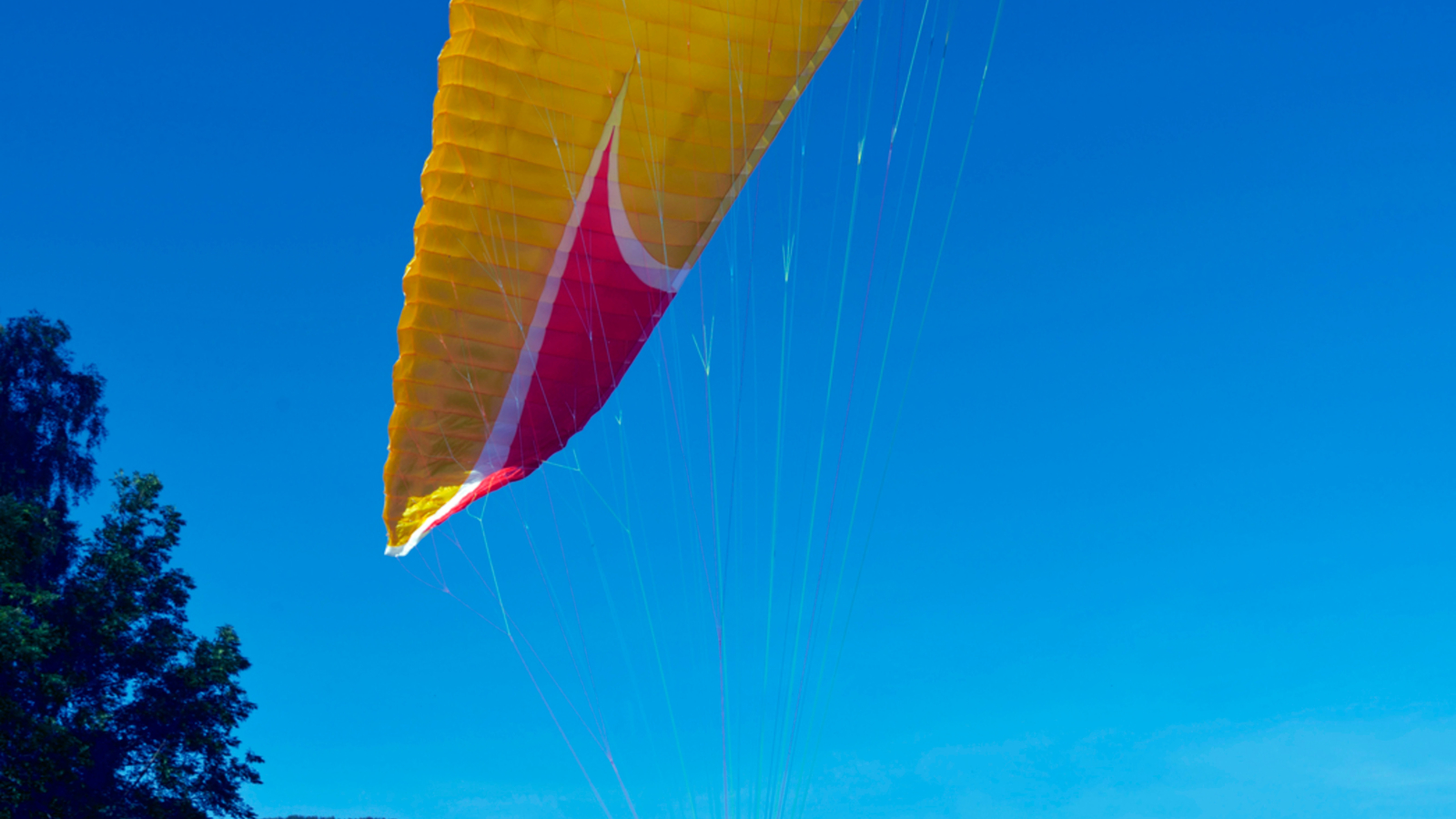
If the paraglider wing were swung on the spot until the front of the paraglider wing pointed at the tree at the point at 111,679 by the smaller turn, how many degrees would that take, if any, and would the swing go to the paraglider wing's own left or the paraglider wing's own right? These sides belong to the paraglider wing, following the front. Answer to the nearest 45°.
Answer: approximately 135° to the paraglider wing's own left
